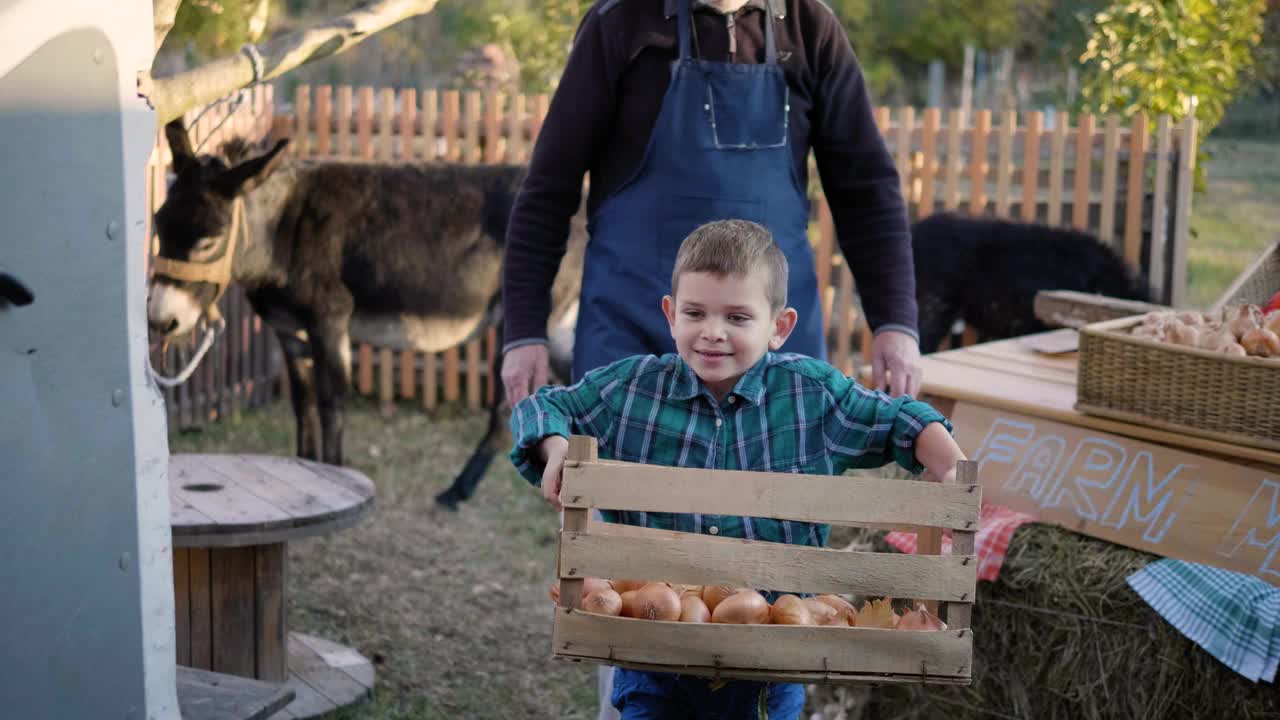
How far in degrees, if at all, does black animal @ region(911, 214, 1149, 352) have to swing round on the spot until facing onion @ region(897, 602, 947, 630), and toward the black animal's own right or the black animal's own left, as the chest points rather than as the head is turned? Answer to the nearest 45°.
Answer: approximately 90° to the black animal's own right

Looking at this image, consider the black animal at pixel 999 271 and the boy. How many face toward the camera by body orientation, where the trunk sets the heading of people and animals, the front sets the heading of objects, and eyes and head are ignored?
1

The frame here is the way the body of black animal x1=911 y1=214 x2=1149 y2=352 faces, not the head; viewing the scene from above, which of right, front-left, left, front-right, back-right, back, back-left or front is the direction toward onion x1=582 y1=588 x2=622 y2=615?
right

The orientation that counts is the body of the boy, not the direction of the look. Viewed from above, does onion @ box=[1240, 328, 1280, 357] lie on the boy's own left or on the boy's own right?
on the boy's own left

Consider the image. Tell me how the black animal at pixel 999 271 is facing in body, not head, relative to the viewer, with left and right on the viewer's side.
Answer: facing to the right of the viewer

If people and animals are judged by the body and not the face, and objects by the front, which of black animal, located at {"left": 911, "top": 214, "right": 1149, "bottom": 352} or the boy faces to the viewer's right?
the black animal

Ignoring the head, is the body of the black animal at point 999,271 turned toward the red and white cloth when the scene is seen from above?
no

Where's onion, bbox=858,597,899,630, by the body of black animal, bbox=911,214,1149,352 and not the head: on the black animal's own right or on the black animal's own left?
on the black animal's own right

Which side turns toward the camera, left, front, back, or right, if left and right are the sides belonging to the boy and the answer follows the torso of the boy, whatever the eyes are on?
front

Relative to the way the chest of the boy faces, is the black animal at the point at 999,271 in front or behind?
behind

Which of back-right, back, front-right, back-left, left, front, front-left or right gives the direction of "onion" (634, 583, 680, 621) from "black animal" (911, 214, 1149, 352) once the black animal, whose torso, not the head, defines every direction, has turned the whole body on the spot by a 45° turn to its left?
back-right

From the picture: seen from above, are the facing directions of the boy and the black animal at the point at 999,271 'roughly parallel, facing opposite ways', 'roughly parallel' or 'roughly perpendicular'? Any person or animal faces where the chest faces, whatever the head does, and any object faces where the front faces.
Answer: roughly perpendicular

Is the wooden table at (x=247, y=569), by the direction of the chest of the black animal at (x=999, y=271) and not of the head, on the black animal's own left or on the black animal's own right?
on the black animal's own right

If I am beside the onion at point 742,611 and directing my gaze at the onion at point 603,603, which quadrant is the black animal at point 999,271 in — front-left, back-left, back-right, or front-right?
back-right

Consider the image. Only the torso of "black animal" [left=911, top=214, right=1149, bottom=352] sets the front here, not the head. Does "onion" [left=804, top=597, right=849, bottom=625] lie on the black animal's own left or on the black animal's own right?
on the black animal's own right

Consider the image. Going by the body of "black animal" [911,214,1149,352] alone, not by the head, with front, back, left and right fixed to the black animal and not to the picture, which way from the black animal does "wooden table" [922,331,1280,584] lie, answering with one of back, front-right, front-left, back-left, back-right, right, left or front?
right
